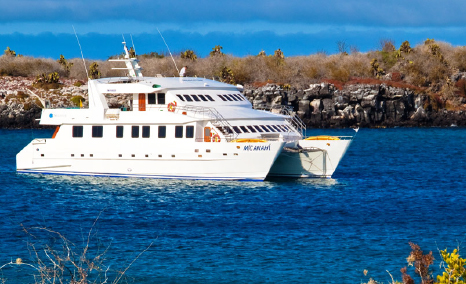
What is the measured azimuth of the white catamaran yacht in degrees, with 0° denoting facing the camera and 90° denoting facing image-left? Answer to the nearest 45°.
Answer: approximately 315°
